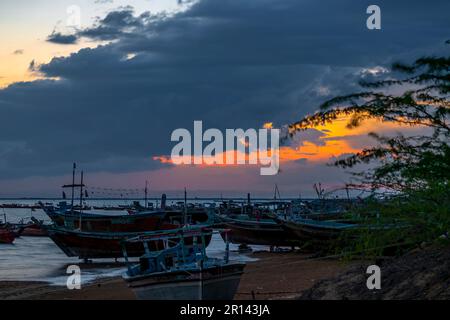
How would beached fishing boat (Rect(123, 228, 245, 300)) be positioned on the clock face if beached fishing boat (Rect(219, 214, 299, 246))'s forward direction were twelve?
beached fishing boat (Rect(123, 228, 245, 300)) is roughly at 9 o'clock from beached fishing boat (Rect(219, 214, 299, 246)).

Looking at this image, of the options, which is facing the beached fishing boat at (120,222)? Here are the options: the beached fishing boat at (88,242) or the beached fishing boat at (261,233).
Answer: the beached fishing boat at (261,233)

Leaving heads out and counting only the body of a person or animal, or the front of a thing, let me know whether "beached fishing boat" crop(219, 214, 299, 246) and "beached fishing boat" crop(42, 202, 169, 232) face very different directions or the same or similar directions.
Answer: same or similar directions

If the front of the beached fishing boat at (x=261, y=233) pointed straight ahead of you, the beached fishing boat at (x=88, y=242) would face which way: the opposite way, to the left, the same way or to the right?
the same way

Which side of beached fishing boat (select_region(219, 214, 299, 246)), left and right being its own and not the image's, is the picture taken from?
left

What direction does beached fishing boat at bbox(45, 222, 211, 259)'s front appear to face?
to the viewer's left

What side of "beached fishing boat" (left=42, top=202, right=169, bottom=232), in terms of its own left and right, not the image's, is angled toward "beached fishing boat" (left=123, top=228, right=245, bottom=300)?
left

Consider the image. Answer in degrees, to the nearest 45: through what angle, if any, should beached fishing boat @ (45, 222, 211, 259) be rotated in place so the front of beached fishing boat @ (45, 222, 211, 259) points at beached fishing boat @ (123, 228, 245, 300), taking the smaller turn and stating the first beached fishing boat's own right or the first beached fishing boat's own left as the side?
approximately 90° to the first beached fishing boat's own left

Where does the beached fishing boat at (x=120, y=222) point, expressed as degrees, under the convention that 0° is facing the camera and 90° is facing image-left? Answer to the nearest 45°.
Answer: approximately 90°

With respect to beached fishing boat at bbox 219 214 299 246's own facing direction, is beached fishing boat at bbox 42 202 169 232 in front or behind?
in front

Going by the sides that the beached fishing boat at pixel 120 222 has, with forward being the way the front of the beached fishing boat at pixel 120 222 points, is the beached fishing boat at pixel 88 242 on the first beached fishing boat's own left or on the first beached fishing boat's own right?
on the first beached fishing boat's own left

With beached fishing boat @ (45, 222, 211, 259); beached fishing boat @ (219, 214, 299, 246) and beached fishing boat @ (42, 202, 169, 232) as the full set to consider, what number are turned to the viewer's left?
3

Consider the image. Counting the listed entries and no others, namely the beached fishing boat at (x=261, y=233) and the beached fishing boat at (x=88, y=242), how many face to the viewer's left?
2
